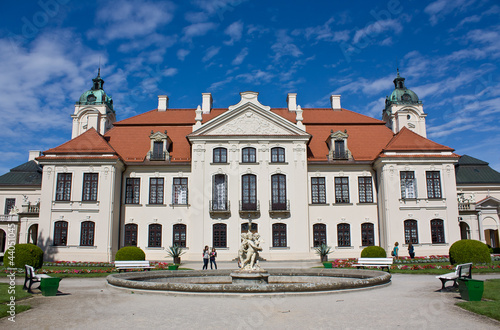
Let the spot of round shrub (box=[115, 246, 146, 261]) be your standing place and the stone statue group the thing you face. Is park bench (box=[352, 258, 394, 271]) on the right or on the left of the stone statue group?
left

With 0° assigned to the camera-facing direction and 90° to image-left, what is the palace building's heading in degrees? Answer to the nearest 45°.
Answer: approximately 0°

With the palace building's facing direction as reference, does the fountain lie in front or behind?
in front

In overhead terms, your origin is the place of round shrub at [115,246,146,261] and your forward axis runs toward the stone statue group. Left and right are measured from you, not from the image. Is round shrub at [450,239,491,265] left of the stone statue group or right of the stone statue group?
left

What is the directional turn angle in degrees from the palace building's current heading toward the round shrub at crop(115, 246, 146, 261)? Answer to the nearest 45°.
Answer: approximately 45° to its right

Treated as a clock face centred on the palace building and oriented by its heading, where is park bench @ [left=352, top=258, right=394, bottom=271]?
The park bench is roughly at 11 o'clock from the palace building.

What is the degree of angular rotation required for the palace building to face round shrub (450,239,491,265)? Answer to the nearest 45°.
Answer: approximately 45° to its left

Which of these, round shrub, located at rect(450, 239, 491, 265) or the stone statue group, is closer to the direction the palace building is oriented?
the stone statue group

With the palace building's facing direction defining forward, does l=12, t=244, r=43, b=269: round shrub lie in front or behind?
in front
